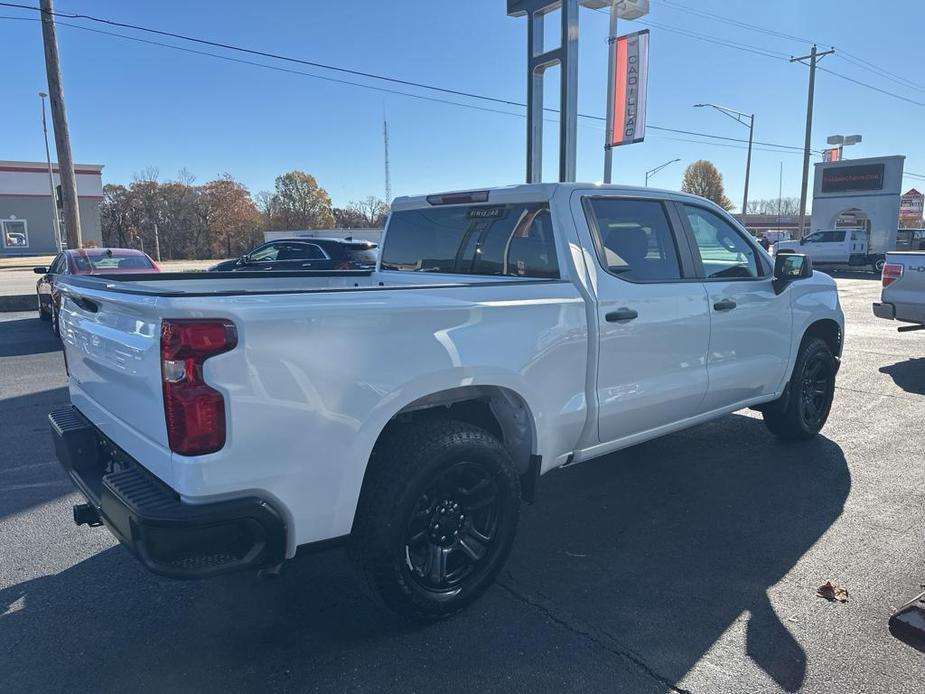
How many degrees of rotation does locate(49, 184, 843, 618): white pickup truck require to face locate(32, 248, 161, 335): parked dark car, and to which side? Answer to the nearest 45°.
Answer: approximately 90° to its left

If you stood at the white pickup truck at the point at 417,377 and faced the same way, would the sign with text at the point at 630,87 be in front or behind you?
in front

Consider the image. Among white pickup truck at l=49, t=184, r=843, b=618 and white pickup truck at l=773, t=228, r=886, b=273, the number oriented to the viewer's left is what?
1

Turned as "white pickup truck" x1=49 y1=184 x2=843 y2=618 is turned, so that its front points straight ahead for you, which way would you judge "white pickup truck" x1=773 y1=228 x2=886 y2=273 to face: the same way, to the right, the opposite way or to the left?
to the left

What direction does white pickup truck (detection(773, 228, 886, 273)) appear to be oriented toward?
to the viewer's left

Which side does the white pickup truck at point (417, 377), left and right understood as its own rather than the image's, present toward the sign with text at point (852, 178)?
front

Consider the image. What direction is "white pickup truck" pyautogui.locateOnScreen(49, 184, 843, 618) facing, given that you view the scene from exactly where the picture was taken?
facing away from the viewer and to the right of the viewer

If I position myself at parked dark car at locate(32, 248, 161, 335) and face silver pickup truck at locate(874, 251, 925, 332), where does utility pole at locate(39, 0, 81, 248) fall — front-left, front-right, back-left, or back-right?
back-left

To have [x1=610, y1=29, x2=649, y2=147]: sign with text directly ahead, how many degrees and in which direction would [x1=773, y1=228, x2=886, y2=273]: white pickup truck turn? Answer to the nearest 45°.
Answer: approximately 90° to its left

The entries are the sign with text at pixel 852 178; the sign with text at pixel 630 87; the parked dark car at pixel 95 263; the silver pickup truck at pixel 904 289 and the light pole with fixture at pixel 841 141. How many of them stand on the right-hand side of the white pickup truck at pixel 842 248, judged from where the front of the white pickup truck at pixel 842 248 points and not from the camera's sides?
2

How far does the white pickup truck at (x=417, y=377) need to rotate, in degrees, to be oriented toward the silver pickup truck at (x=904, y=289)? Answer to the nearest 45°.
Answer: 0° — it already faces it

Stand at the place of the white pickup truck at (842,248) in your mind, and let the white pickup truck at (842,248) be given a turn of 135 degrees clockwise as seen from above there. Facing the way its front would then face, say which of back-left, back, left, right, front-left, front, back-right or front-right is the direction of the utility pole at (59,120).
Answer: back

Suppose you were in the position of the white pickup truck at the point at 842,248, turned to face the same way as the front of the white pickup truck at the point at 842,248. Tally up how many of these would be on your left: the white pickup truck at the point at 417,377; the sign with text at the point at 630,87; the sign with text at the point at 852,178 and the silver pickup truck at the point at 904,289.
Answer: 3

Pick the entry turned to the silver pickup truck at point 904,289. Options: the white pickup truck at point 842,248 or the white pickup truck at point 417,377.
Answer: the white pickup truck at point 417,377

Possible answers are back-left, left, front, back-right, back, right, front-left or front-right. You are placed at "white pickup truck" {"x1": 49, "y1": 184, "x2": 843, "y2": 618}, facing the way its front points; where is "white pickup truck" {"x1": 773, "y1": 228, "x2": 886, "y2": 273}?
front
